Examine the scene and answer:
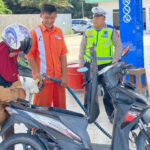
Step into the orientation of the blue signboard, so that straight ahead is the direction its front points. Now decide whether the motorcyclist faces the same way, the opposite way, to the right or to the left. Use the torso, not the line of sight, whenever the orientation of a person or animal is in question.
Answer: to the left

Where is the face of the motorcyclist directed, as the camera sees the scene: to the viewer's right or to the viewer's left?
to the viewer's right

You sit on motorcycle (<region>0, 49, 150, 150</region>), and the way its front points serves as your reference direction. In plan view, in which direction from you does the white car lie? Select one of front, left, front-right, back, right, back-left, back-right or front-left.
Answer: left

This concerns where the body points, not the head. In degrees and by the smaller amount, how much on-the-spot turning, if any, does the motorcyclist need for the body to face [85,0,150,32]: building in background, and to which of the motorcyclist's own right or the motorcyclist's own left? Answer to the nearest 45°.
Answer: approximately 90° to the motorcyclist's own left

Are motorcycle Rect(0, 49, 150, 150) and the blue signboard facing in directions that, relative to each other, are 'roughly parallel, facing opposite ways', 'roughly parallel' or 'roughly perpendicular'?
roughly perpendicular

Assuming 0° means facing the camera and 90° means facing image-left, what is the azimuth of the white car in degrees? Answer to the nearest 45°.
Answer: approximately 45°

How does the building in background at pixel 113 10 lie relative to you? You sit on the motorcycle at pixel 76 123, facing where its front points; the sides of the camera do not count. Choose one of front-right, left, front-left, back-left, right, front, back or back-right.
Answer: left

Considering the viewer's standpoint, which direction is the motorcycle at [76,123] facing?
facing to the right of the viewer

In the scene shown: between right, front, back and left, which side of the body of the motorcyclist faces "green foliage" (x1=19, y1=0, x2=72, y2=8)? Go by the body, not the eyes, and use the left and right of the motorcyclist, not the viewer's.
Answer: left

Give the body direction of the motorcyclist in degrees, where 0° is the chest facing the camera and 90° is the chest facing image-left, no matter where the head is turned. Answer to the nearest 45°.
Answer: approximately 270°

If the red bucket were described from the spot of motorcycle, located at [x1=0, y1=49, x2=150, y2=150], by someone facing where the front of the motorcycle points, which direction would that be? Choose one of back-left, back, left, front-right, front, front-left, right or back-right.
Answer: left
